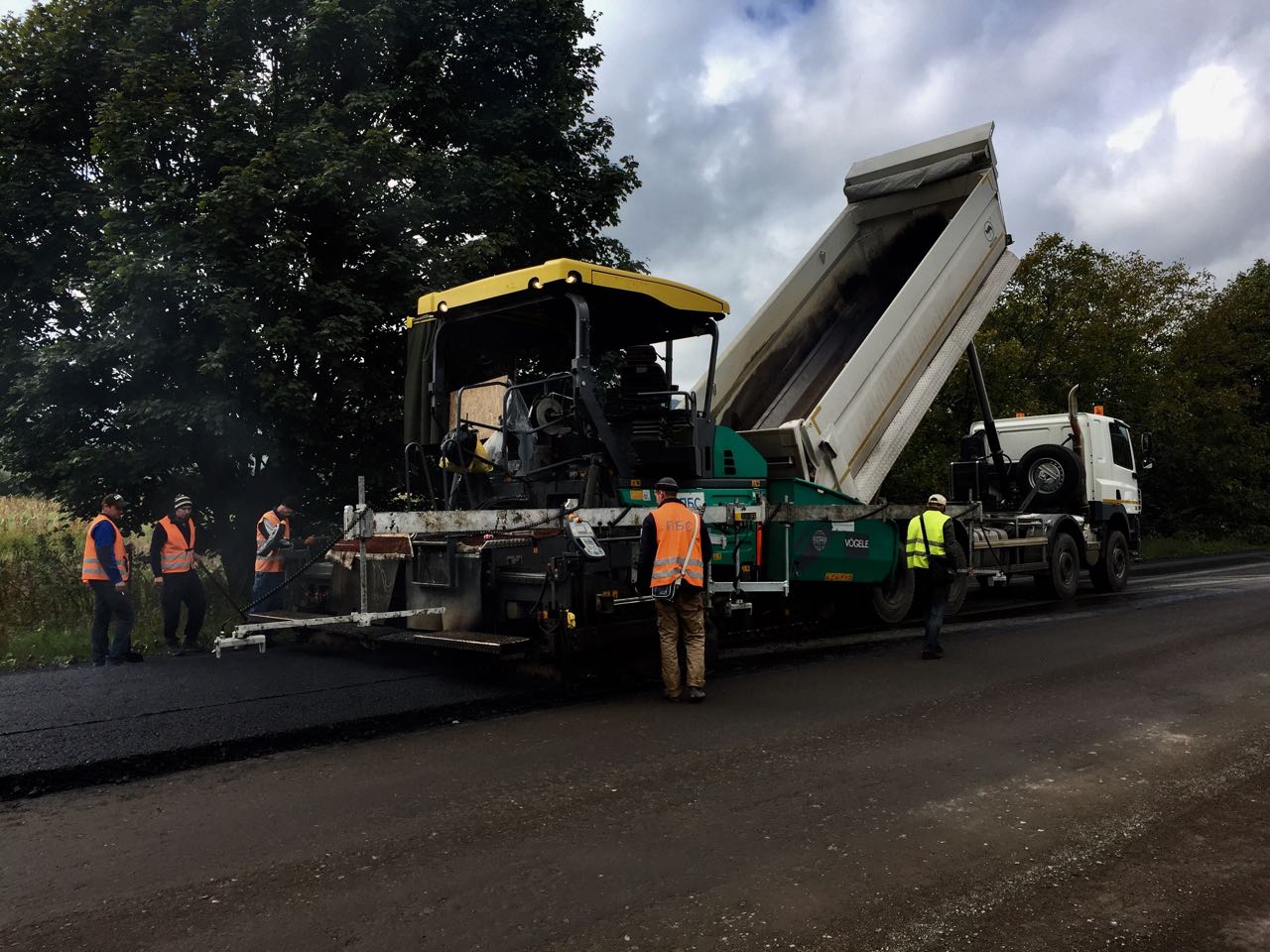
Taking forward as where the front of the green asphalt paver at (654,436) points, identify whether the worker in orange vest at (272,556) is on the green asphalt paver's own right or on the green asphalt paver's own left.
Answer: on the green asphalt paver's own left

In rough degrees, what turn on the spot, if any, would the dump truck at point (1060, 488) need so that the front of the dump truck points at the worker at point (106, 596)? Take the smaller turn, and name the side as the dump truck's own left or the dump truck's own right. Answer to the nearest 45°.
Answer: approximately 180°

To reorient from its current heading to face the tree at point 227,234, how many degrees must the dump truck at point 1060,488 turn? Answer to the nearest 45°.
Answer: approximately 180°

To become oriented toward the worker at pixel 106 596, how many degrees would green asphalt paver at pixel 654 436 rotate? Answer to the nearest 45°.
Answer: approximately 135° to its left

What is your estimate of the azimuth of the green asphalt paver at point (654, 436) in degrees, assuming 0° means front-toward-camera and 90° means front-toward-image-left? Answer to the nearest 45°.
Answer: approximately 225°

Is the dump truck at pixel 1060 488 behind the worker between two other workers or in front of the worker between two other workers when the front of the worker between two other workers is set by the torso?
in front

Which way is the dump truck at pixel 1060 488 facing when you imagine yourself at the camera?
facing away from the viewer and to the right of the viewer

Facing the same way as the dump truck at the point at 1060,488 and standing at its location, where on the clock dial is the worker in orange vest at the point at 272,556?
The worker in orange vest is roughly at 6 o'clock from the dump truck.

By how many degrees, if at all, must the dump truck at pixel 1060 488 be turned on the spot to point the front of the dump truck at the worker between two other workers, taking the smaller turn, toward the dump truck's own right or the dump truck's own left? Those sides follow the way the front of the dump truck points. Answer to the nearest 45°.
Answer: approximately 180°

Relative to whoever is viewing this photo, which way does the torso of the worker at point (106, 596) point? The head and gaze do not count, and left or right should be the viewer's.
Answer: facing to the right of the viewer
